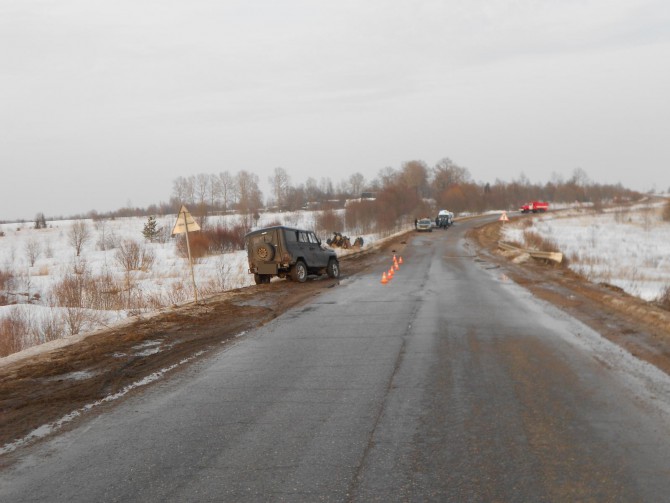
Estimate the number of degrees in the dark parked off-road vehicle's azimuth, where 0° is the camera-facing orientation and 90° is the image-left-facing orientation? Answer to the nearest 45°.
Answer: approximately 225°

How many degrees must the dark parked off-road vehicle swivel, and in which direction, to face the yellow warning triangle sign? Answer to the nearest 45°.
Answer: approximately 180°
